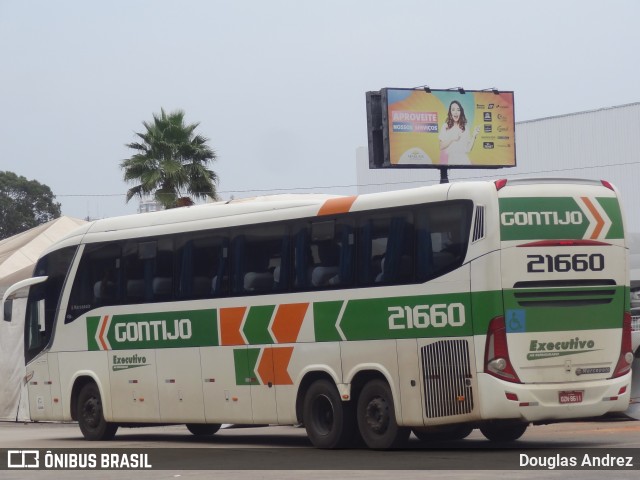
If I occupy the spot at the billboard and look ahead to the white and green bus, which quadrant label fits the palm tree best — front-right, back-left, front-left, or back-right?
front-right

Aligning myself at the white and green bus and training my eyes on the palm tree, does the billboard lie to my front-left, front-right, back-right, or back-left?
front-right

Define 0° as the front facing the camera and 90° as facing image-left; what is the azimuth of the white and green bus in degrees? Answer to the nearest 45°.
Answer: approximately 135°

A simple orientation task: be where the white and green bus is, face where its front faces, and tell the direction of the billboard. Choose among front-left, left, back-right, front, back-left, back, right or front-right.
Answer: front-right
